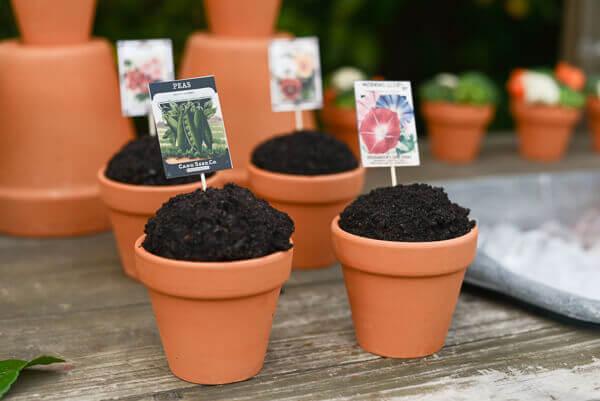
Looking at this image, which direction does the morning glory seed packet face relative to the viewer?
toward the camera

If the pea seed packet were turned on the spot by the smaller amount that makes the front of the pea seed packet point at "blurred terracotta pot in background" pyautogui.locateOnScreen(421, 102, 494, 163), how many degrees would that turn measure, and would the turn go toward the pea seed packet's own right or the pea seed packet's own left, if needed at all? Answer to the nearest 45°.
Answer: approximately 135° to the pea seed packet's own left

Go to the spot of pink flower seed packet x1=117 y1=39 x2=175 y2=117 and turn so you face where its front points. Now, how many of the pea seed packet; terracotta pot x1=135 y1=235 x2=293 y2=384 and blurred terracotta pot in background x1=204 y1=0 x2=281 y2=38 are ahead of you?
2

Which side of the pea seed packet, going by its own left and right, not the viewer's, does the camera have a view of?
front

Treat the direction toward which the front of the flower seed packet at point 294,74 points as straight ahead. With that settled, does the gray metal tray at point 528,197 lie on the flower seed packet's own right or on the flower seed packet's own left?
on the flower seed packet's own left

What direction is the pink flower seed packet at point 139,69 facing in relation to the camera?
toward the camera

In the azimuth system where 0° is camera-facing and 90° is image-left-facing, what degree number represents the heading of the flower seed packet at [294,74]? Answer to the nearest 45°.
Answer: approximately 0°

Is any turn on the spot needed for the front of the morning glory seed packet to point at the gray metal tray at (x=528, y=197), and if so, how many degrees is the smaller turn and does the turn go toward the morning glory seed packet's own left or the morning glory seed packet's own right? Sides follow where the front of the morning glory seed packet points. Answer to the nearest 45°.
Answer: approximately 135° to the morning glory seed packet's own left

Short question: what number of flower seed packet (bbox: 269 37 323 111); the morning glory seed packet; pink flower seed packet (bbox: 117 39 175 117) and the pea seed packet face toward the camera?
4

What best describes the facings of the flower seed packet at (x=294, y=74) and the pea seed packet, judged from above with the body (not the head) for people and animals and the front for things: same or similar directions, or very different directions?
same or similar directions

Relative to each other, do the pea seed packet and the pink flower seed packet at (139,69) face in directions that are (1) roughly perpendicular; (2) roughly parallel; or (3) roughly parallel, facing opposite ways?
roughly parallel

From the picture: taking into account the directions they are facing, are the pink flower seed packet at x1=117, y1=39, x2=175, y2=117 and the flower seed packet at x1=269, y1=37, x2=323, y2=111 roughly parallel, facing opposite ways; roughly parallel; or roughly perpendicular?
roughly parallel

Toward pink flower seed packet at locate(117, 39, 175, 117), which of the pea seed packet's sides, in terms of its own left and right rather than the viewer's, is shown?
back

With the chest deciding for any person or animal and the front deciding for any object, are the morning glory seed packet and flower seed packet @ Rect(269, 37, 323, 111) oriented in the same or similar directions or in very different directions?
same or similar directions
